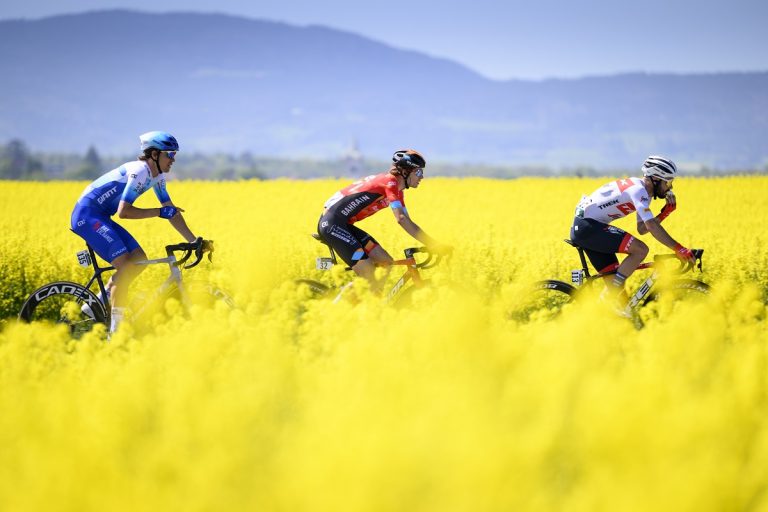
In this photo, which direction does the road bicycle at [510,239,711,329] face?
to the viewer's right

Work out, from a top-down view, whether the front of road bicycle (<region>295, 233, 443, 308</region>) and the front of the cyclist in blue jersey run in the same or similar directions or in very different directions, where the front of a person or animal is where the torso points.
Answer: same or similar directions

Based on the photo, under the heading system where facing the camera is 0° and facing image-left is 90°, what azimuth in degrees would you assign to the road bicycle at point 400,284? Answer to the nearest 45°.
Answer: approximately 270°

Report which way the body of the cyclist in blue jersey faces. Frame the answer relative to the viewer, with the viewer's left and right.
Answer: facing to the right of the viewer

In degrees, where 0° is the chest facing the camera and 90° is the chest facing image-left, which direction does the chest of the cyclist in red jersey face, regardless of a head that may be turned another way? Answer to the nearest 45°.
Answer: approximately 270°

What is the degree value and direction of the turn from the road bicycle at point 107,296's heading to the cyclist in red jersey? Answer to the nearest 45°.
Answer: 0° — it already faces them

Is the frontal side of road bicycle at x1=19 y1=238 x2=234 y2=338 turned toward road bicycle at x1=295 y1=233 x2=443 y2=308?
yes

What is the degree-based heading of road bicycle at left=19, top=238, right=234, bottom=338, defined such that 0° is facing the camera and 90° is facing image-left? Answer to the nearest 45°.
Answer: approximately 270°

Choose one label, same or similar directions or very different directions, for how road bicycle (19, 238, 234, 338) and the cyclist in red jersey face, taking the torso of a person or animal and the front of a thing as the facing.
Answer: same or similar directions

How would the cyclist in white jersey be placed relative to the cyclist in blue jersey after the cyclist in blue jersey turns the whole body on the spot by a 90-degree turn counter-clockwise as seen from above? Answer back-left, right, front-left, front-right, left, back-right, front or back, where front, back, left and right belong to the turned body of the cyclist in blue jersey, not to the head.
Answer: right

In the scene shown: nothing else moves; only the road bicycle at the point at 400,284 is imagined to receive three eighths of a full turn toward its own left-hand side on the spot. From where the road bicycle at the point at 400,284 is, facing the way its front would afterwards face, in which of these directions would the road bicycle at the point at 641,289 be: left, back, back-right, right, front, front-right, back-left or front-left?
back-right

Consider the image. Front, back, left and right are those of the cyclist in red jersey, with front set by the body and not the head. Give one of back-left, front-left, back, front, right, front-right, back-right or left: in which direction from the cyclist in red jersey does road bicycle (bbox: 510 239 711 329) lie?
front

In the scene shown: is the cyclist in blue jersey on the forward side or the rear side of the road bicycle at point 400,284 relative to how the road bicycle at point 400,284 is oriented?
on the rear side

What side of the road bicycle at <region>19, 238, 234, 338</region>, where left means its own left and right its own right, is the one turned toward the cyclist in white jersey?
front

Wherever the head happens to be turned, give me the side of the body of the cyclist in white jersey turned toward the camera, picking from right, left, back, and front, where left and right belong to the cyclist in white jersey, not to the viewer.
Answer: right

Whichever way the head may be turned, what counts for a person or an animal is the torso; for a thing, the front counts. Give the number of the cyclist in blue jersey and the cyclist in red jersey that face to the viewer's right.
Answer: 2

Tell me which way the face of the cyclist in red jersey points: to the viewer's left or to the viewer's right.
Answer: to the viewer's right

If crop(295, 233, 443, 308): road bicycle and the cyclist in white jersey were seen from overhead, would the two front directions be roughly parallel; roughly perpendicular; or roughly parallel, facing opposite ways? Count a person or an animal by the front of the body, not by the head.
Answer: roughly parallel

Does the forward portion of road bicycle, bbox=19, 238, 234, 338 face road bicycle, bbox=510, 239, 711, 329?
yes
